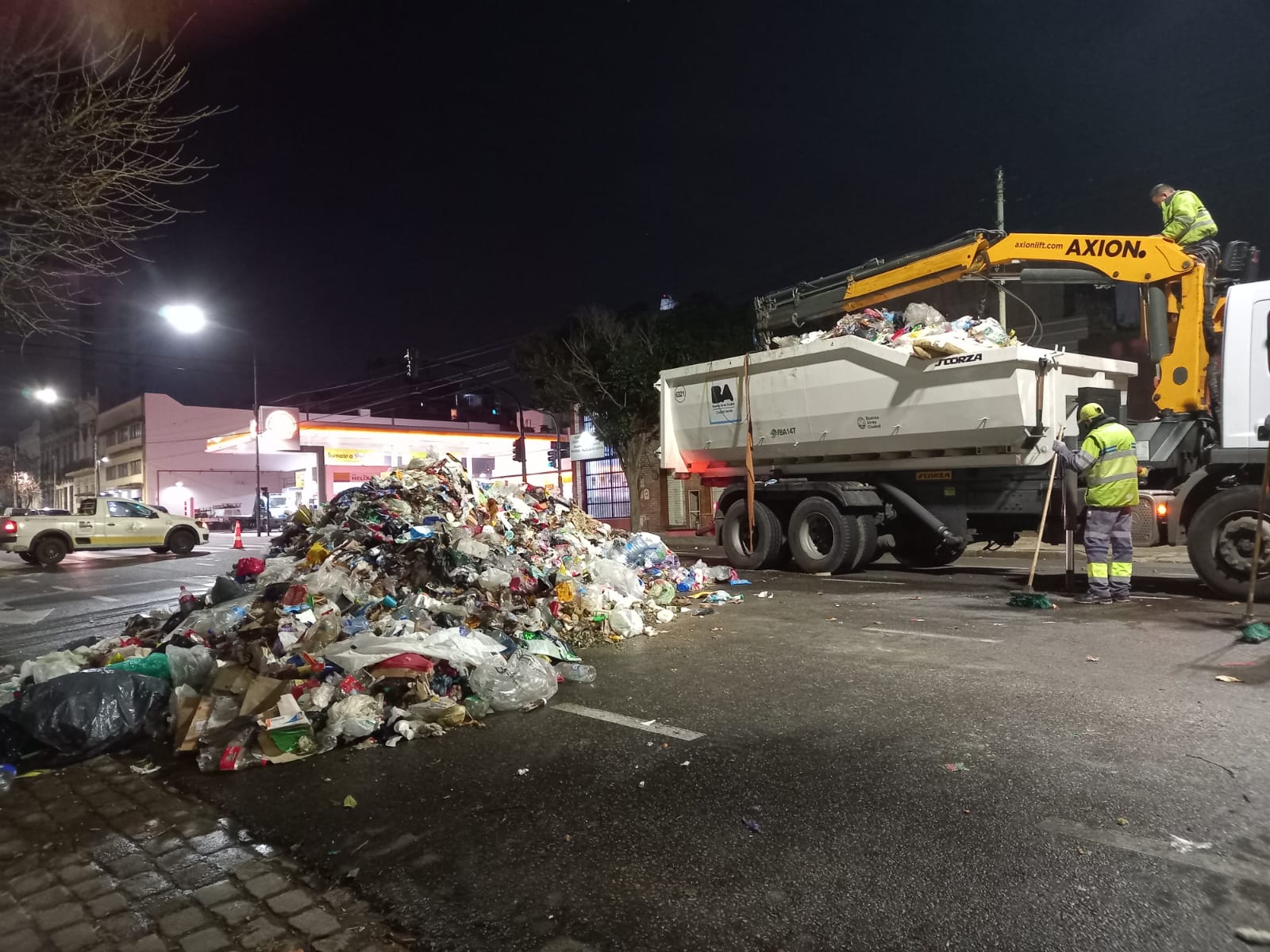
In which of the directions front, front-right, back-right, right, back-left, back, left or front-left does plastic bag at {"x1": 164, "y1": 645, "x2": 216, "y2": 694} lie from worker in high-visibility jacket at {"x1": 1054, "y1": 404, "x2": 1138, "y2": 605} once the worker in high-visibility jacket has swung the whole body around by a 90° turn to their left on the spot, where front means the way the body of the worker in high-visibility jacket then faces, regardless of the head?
front

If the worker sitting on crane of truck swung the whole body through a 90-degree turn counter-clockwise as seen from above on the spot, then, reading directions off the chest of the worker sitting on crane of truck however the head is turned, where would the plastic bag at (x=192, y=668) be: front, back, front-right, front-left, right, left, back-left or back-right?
front-right

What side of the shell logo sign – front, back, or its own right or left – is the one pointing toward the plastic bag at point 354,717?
front

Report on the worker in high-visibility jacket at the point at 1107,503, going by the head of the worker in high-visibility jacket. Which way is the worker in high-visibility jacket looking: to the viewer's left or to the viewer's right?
to the viewer's left

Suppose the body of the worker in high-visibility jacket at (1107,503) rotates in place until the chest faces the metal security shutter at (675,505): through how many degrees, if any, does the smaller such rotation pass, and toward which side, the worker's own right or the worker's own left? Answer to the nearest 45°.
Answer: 0° — they already face it

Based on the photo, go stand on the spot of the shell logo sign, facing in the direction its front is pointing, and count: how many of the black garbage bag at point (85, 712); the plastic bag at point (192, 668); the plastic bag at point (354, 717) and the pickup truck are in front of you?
4

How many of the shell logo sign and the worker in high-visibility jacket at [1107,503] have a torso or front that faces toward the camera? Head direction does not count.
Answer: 1

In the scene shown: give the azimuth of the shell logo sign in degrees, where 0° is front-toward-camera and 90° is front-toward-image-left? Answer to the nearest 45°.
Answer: approximately 0°

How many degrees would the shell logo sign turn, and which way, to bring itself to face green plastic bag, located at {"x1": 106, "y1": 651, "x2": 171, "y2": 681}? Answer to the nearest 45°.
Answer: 0° — it already faces it

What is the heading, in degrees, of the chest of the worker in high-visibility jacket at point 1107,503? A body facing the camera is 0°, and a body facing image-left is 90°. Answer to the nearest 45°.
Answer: approximately 135°

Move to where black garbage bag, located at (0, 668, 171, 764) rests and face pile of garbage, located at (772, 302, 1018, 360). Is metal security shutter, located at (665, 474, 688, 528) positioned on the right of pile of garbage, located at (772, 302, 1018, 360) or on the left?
left

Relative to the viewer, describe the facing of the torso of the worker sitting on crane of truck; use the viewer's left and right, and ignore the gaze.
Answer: facing to the left of the viewer
